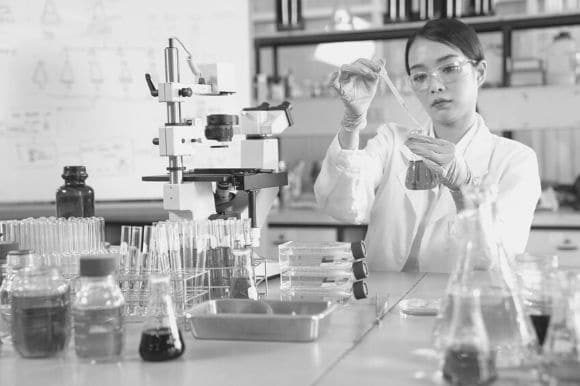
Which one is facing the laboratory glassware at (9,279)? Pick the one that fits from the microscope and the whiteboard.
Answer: the whiteboard

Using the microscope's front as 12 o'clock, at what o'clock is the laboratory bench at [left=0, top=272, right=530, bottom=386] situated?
The laboratory bench is roughly at 3 o'clock from the microscope.

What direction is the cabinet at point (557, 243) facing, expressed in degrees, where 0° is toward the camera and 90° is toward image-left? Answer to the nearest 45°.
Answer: approximately 0°

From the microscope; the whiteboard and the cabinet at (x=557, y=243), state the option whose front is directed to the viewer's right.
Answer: the microscope

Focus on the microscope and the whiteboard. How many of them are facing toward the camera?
1

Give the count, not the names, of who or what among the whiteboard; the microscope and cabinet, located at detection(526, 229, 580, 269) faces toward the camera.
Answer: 2

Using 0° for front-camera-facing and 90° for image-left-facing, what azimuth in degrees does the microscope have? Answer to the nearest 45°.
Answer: approximately 270°

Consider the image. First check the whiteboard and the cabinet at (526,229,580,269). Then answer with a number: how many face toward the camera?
2

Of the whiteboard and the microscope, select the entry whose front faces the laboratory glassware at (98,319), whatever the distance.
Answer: the whiteboard

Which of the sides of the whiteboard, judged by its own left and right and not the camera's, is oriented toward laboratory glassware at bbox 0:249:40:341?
front

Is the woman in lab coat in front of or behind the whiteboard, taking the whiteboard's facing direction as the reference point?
in front

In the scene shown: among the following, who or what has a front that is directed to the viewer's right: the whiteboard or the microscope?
the microscope

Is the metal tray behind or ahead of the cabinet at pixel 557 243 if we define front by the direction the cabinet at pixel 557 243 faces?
ahead

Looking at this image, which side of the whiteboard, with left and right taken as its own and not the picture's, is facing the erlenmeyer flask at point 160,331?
front

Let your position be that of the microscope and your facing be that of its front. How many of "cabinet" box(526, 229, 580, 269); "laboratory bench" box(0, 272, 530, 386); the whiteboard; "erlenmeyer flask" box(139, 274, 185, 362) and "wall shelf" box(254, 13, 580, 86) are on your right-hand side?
2
